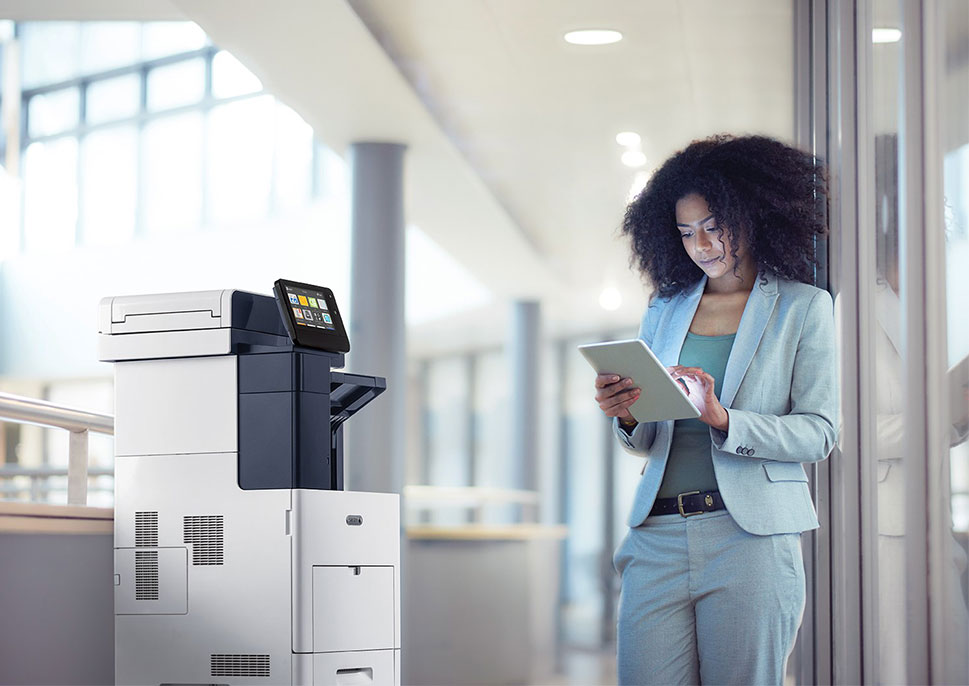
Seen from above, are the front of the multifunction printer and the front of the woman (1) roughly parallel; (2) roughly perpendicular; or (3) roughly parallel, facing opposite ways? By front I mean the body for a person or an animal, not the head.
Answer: roughly perpendicular

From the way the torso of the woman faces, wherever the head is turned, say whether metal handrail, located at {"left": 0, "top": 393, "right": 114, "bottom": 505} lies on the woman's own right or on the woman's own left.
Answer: on the woman's own right

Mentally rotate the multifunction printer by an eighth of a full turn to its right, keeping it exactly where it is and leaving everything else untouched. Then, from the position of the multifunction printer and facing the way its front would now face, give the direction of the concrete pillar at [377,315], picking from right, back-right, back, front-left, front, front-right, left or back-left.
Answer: back

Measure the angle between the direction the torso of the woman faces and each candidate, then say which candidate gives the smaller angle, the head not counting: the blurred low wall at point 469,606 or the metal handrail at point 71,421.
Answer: the metal handrail

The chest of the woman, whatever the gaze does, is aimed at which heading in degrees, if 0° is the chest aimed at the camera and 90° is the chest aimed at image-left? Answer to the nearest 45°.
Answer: approximately 45°

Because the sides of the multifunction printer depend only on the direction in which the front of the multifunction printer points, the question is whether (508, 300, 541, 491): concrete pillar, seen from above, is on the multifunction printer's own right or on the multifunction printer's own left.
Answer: on the multifunction printer's own left

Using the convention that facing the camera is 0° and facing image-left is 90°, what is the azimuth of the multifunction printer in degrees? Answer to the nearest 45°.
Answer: approximately 315°

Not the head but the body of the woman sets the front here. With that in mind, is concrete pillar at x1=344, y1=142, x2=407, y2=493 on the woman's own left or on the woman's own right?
on the woman's own right
